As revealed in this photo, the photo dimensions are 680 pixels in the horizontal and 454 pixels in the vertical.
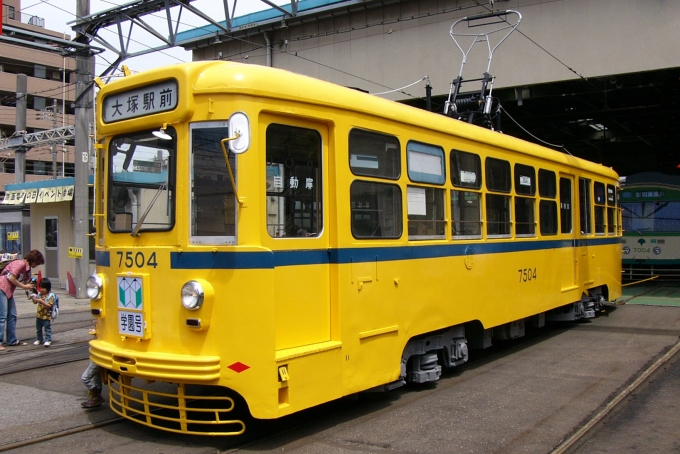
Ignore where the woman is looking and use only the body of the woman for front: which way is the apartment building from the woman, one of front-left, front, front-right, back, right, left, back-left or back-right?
left

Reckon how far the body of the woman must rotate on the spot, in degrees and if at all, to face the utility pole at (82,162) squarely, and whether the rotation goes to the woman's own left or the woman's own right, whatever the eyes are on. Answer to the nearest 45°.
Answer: approximately 90° to the woman's own left

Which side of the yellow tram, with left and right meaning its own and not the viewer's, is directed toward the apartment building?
right

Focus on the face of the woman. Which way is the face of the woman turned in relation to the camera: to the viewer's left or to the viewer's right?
to the viewer's right

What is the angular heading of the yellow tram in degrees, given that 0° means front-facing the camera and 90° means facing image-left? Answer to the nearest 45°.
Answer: approximately 45°

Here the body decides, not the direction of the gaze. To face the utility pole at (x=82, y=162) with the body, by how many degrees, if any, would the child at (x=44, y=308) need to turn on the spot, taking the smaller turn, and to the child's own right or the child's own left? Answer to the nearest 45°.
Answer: approximately 135° to the child's own right

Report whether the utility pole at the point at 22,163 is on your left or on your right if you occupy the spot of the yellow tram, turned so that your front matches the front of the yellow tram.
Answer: on your right

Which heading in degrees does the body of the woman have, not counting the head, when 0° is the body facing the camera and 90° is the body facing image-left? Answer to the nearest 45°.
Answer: approximately 270°

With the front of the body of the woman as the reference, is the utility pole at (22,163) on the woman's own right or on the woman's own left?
on the woman's own left

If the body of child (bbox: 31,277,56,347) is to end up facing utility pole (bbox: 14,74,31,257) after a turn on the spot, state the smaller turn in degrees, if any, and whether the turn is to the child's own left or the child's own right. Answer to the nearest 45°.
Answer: approximately 135° to the child's own right

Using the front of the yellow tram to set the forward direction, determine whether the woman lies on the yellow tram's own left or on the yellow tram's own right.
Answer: on the yellow tram's own right

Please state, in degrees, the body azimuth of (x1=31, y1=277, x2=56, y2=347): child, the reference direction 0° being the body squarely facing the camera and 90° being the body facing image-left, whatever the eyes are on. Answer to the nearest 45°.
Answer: approximately 45°

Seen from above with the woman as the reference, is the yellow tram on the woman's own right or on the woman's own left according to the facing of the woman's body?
on the woman's own right

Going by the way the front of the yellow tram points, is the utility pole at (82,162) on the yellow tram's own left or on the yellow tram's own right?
on the yellow tram's own right
